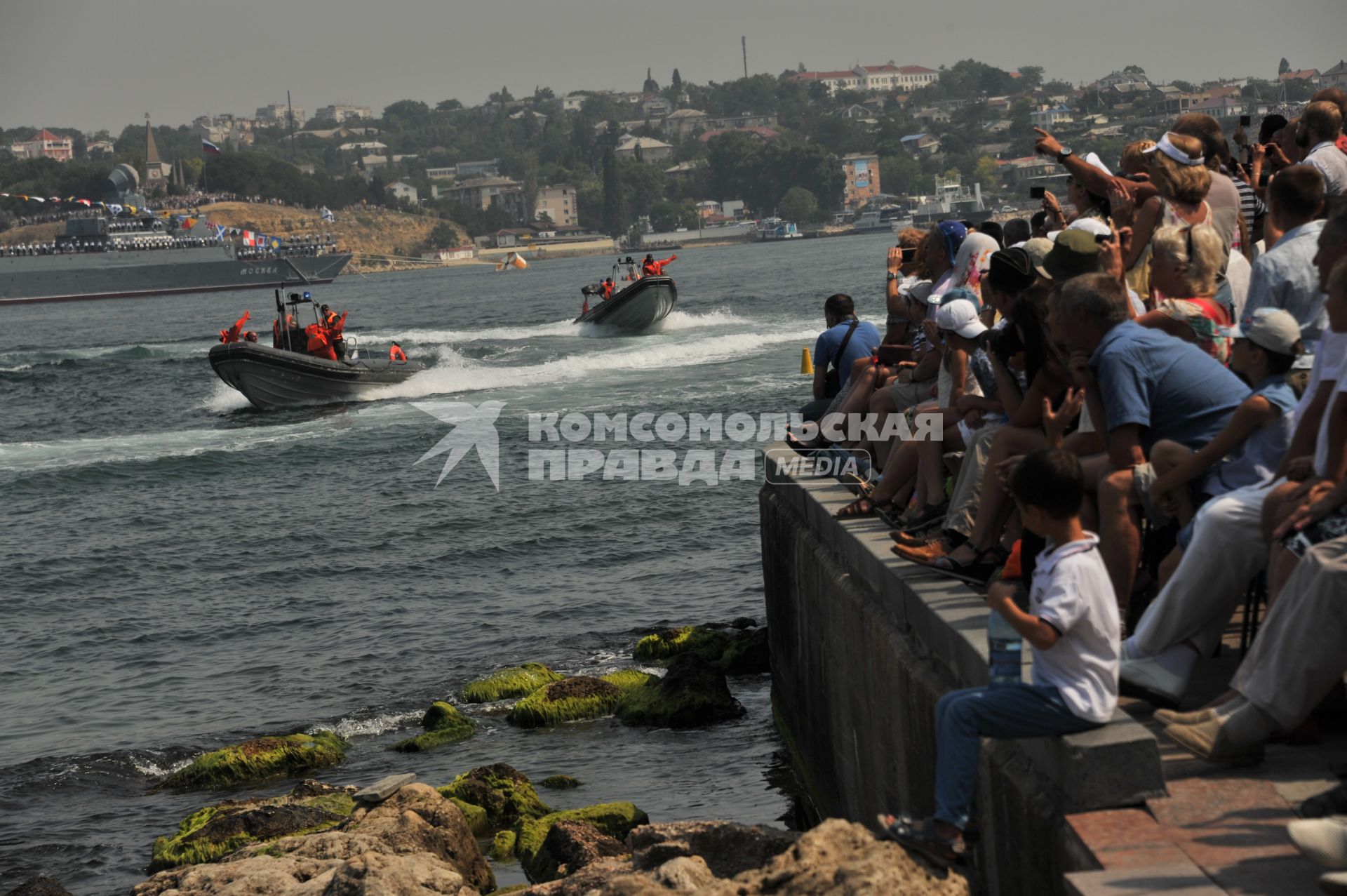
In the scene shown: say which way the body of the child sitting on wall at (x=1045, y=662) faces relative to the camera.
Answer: to the viewer's left

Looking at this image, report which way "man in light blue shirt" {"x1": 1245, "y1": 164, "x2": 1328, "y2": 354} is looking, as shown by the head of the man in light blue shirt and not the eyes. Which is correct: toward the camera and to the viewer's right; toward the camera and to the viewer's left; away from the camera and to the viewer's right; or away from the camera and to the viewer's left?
away from the camera and to the viewer's left

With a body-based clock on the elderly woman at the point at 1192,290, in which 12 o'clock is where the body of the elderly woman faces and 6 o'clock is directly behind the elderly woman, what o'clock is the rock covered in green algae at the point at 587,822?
The rock covered in green algae is roughly at 11 o'clock from the elderly woman.

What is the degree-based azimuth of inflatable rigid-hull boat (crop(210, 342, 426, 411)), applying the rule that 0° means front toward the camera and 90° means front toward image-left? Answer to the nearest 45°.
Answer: approximately 45°

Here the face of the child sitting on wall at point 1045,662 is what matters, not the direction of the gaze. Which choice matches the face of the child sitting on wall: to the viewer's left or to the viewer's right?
to the viewer's left

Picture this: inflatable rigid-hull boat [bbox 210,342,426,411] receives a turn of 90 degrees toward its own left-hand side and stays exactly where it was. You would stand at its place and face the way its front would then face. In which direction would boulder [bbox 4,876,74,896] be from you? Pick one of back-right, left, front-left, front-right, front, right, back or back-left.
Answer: front-right

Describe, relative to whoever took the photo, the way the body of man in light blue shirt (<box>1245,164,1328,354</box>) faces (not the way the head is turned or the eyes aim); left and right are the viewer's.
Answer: facing away from the viewer and to the left of the viewer

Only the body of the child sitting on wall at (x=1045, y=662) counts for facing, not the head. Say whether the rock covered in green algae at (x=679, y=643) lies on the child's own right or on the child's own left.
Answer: on the child's own right
